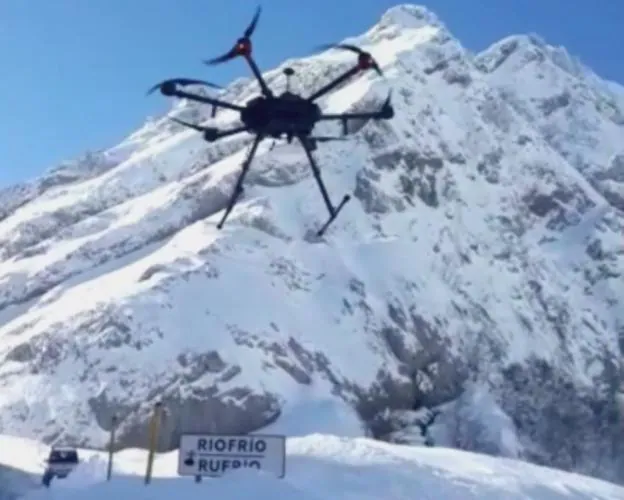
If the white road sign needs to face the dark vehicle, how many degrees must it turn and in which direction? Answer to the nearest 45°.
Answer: approximately 135° to its right

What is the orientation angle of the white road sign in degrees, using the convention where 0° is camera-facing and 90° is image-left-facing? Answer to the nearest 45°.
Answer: approximately 0°
